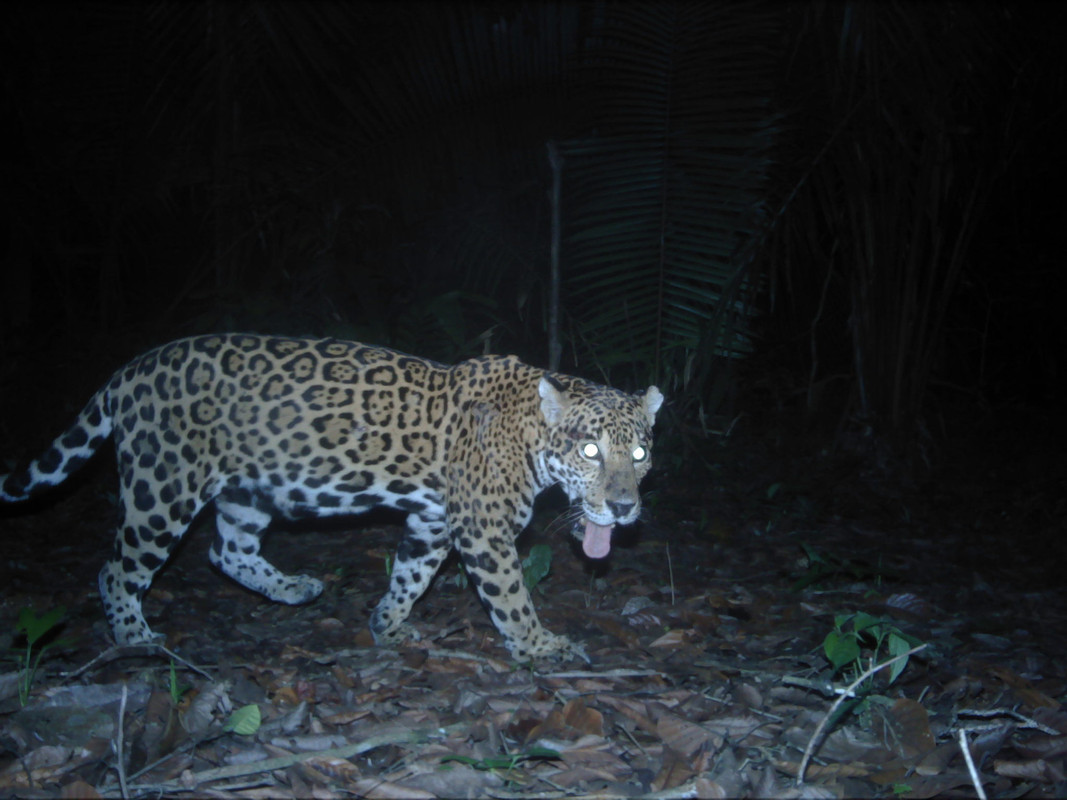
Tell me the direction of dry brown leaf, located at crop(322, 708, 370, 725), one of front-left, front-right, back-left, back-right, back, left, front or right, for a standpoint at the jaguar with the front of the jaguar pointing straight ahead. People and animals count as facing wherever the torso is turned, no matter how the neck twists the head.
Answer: right

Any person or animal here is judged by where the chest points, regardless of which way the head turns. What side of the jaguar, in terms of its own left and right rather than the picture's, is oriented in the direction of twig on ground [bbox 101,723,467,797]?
right

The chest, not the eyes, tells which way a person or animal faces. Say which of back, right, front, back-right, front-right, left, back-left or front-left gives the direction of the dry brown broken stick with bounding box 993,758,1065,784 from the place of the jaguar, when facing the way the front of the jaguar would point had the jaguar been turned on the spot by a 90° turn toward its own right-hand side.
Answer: front-left

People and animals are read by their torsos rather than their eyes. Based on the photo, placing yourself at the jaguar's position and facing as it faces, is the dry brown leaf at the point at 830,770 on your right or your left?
on your right

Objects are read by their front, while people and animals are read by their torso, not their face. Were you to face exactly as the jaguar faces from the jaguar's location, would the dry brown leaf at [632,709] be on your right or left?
on your right

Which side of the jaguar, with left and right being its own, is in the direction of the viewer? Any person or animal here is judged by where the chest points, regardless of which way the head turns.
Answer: right

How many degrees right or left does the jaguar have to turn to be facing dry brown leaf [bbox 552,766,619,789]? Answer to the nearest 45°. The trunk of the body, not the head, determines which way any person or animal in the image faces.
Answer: approximately 90° to its right

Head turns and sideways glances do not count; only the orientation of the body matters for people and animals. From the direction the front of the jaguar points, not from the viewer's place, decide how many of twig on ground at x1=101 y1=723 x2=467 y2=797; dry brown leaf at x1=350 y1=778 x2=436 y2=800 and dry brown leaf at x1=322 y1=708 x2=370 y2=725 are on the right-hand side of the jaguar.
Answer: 3

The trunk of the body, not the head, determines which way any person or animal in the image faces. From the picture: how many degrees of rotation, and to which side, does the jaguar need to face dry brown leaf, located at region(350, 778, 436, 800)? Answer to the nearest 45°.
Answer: approximately 90° to its right

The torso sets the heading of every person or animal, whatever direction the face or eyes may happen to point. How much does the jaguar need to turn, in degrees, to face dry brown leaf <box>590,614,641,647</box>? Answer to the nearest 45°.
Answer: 0° — it already faces it

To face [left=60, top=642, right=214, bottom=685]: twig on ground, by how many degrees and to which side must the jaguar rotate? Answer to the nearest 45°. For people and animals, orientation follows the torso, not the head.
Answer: approximately 135° to its right

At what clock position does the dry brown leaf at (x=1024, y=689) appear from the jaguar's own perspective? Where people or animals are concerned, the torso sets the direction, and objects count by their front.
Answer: The dry brown leaf is roughly at 1 o'clock from the jaguar.
